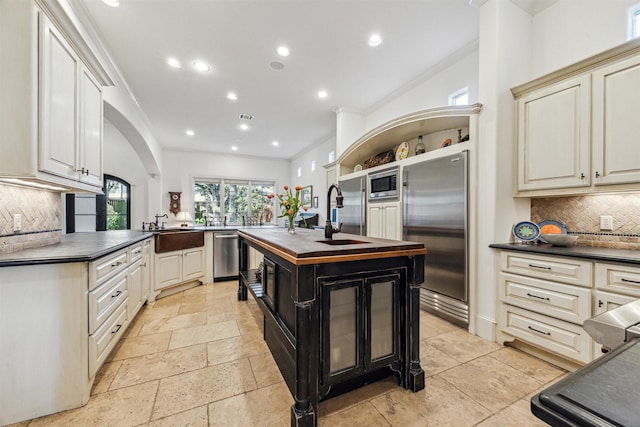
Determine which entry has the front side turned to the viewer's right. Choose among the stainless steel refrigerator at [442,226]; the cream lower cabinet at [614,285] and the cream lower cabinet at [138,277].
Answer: the cream lower cabinet at [138,277]

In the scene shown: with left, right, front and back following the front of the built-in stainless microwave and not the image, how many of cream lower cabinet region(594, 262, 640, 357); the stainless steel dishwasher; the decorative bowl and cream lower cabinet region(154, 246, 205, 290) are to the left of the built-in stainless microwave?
2

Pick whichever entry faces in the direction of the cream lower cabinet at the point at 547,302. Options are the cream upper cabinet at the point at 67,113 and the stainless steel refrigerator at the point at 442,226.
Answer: the cream upper cabinet

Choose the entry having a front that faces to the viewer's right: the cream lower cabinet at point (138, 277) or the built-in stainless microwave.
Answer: the cream lower cabinet

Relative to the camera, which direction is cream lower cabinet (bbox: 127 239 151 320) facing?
to the viewer's right
